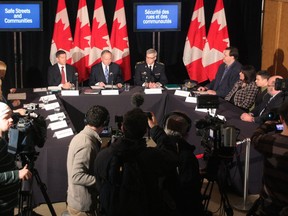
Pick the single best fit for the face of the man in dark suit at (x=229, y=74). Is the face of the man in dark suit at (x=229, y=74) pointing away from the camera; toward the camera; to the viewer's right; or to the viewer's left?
to the viewer's left

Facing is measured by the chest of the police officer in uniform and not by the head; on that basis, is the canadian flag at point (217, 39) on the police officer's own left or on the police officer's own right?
on the police officer's own left

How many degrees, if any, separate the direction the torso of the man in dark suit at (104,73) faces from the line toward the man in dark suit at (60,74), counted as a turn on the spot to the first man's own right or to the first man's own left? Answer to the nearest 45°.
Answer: approximately 90° to the first man's own right

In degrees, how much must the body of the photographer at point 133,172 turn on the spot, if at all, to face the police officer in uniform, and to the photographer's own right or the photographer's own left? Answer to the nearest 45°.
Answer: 0° — they already face them

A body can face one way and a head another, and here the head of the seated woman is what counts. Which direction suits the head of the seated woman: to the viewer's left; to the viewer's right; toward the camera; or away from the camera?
to the viewer's left

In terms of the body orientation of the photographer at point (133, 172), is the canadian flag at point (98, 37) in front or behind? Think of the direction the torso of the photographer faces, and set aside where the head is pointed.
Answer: in front

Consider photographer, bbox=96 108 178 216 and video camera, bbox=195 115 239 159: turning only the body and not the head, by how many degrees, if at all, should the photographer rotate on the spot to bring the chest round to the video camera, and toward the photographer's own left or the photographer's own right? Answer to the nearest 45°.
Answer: approximately 45° to the photographer's own right

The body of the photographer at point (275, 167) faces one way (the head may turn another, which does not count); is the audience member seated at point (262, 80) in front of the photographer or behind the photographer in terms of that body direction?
in front

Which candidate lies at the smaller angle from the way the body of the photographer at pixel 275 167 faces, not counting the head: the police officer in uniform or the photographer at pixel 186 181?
the police officer in uniform

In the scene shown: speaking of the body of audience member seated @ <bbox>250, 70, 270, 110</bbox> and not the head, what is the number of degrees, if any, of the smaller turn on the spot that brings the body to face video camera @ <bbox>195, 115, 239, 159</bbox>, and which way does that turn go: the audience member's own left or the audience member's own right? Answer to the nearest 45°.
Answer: approximately 90° to the audience member's own left

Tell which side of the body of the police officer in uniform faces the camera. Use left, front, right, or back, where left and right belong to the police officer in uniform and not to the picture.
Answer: front

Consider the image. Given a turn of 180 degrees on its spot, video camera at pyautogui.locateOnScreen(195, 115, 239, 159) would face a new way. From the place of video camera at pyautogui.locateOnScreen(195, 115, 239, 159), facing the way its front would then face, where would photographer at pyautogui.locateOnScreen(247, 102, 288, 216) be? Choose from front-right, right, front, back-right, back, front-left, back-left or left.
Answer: front

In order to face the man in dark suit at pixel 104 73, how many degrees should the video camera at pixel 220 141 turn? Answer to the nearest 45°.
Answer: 0° — it already faces them

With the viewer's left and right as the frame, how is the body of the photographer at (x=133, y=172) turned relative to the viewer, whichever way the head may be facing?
facing away from the viewer

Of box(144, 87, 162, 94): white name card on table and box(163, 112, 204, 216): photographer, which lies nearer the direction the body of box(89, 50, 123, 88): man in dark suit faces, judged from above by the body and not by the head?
the photographer

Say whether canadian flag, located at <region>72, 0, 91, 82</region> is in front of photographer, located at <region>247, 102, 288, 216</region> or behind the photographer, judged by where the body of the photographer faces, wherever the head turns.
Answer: in front

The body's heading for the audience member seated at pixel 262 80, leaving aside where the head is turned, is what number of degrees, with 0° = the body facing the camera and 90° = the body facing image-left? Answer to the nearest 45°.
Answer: approximately 90°

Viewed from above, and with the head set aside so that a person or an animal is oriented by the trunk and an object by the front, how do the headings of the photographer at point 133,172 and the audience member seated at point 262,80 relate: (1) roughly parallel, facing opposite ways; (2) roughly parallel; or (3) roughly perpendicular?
roughly perpendicular
